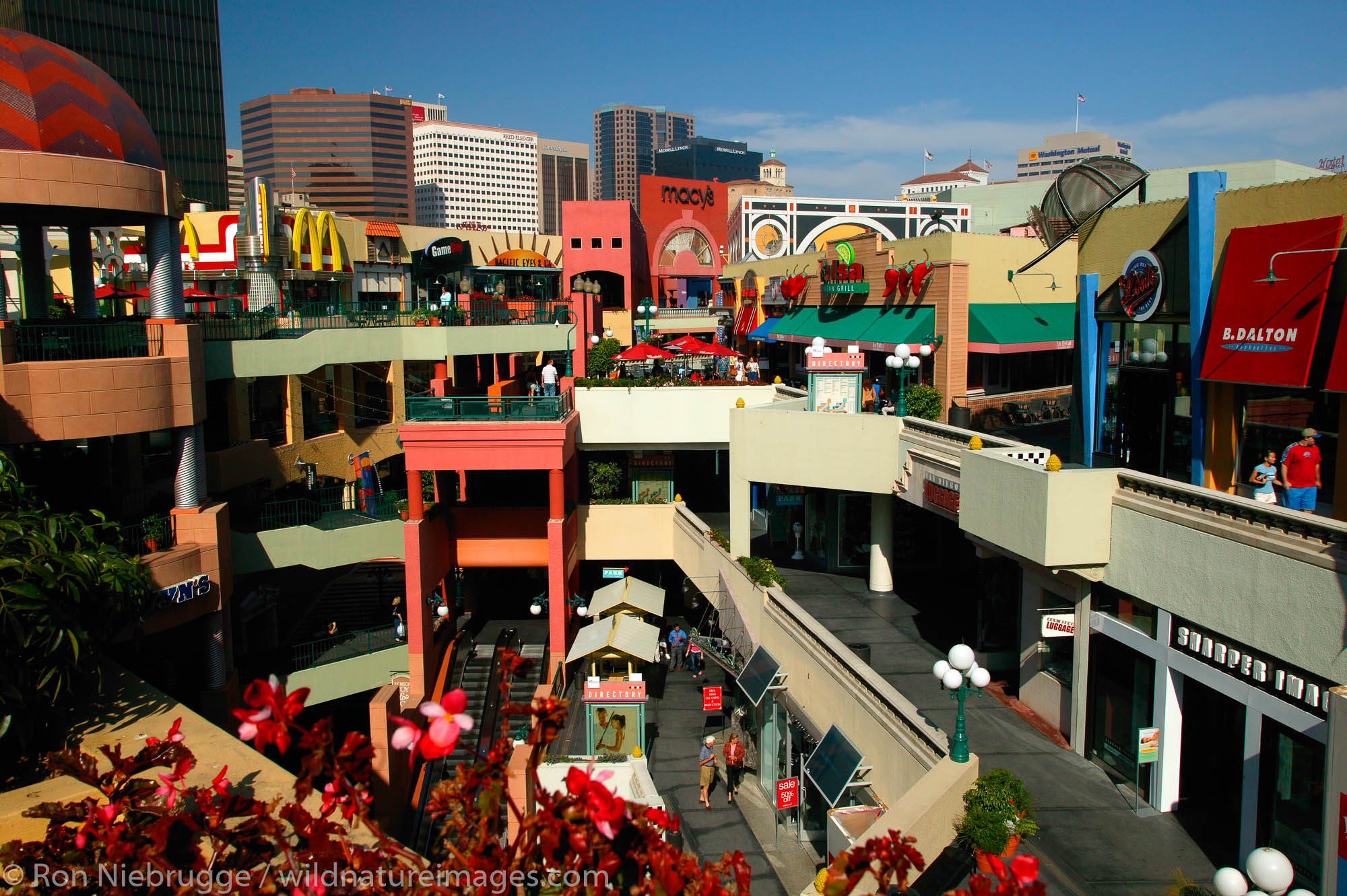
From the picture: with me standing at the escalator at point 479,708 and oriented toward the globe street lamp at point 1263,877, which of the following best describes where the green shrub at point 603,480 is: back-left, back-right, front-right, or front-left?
back-left

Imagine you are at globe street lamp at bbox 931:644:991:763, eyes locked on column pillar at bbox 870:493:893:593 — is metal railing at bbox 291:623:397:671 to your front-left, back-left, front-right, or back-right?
front-left
